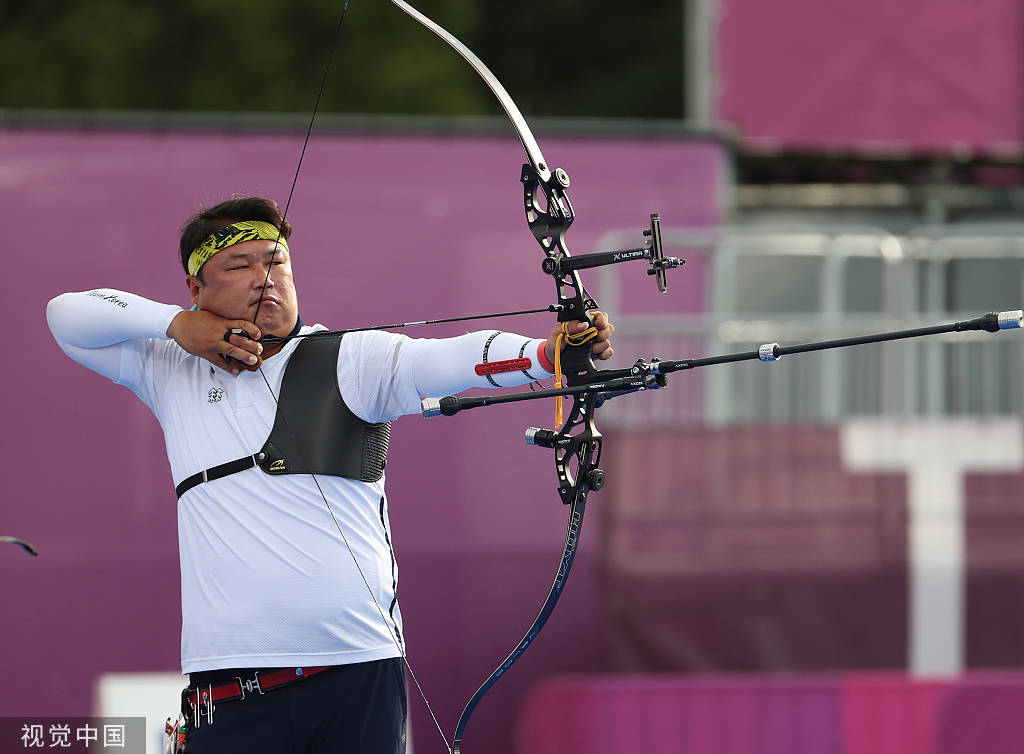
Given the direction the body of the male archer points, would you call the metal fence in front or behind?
behind

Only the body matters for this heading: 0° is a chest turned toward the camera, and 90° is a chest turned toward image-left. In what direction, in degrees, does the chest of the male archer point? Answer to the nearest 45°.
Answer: approximately 0°

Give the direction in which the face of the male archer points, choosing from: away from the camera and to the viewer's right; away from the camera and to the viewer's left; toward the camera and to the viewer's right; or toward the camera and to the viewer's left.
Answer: toward the camera and to the viewer's right
